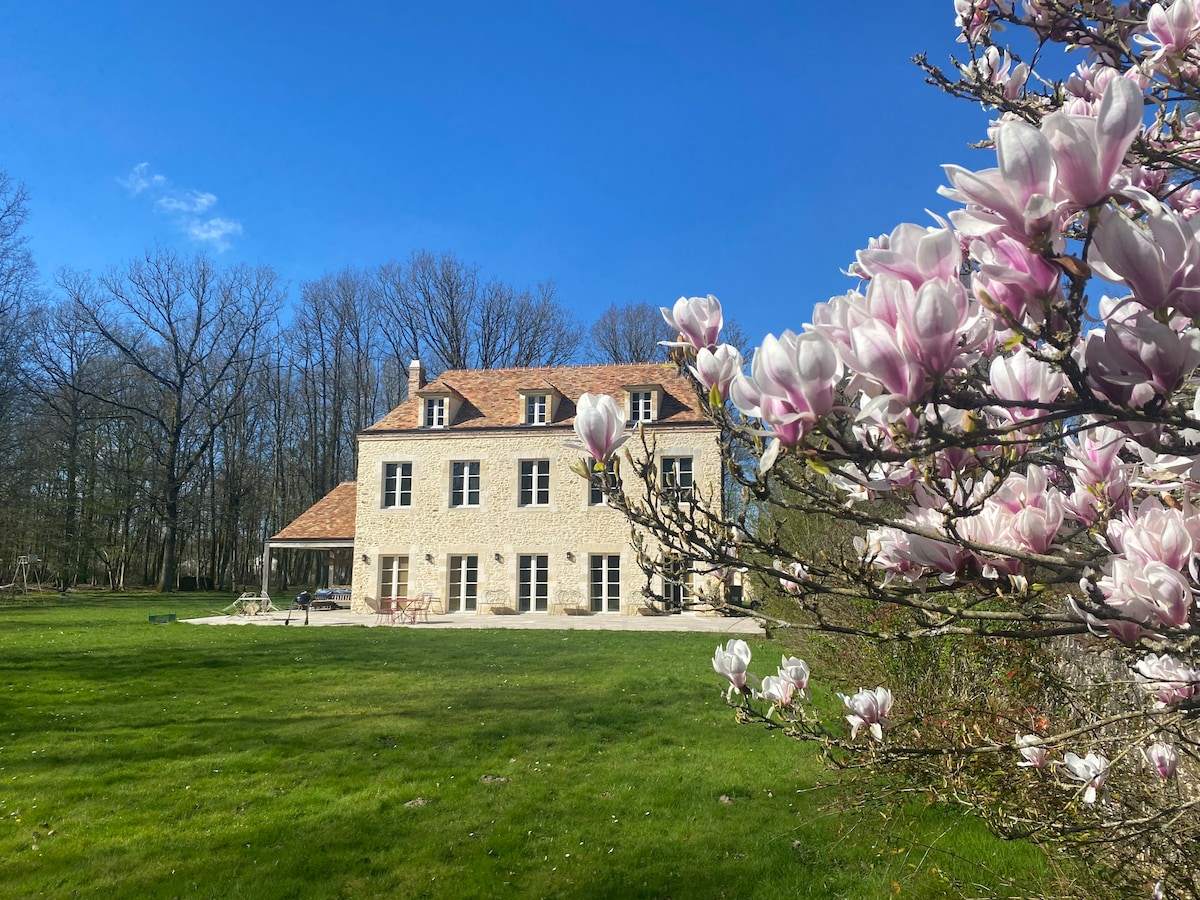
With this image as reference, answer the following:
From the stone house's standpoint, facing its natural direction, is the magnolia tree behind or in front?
in front

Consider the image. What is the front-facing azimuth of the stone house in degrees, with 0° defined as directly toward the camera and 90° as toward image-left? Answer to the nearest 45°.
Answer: approximately 0°
